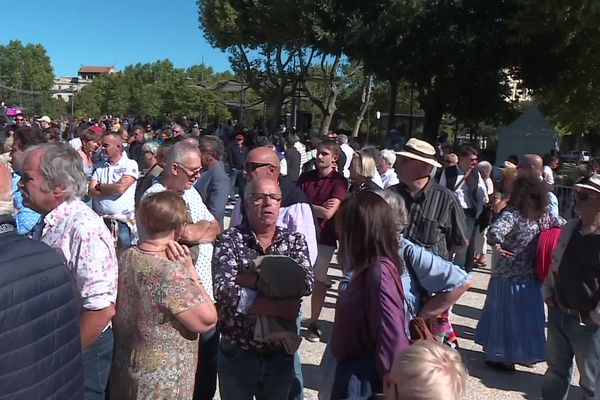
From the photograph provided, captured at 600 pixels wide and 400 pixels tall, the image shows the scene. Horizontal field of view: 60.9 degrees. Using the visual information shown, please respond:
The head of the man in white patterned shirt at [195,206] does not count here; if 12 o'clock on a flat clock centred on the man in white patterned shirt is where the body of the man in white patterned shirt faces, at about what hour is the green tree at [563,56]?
The green tree is roughly at 9 o'clock from the man in white patterned shirt.

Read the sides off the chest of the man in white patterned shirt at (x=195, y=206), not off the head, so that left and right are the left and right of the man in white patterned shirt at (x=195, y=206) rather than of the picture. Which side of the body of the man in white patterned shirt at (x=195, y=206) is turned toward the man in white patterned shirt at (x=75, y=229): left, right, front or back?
right

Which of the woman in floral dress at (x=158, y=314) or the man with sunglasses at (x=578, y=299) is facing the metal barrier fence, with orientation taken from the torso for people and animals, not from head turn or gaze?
the woman in floral dress

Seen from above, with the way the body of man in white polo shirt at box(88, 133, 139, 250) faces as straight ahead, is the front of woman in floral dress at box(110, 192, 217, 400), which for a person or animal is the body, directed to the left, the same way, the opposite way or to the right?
the opposite way

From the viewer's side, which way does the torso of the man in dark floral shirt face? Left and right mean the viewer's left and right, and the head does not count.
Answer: facing the viewer

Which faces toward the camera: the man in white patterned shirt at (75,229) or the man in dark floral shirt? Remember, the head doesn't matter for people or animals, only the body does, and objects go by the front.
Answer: the man in dark floral shirt

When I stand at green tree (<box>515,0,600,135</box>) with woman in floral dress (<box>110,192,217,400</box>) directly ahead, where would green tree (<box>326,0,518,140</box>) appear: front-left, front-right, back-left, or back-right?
front-right

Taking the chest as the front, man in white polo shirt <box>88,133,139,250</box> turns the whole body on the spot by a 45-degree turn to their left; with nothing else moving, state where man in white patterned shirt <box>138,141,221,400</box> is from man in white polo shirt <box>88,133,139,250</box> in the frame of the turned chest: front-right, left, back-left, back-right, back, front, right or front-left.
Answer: front

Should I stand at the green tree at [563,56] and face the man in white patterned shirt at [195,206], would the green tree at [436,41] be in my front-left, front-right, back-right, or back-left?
front-right

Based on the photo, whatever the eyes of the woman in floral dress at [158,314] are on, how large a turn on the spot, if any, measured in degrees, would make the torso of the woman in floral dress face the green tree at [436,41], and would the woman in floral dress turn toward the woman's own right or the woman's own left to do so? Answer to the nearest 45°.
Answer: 0° — they already face it

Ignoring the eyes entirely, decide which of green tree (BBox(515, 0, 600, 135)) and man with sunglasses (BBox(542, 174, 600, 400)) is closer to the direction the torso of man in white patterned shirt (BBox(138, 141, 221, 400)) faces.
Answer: the man with sunglasses

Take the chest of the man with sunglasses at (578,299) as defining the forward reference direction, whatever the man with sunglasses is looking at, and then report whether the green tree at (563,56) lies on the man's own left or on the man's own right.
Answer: on the man's own right

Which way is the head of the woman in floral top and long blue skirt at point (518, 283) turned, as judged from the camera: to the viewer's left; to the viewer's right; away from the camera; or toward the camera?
away from the camera

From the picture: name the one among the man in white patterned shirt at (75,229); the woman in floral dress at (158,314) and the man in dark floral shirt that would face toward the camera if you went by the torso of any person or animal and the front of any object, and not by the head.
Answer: the man in dark floral shirt
